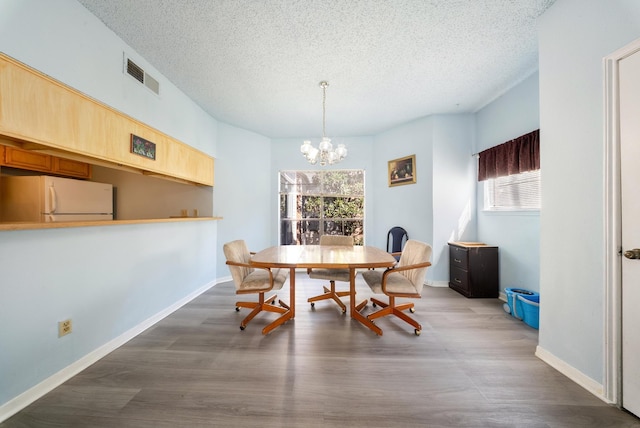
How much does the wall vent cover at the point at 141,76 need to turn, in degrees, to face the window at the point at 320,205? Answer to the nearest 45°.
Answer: approximately 45° to its left

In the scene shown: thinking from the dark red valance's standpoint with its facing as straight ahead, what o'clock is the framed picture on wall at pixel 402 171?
The framed picture on wall is roughly at 2 o'clock from the dark red valance.

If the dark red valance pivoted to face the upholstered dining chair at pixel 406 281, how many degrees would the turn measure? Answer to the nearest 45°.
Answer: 0° — it already faces it

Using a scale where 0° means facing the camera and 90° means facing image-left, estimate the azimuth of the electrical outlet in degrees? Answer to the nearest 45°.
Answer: approximately 315°

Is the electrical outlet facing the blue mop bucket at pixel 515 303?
yes

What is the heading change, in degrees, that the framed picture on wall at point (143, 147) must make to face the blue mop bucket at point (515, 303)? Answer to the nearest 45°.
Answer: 0° — it already faces it

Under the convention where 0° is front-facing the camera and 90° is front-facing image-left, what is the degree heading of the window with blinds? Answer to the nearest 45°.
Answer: approximately 45°
